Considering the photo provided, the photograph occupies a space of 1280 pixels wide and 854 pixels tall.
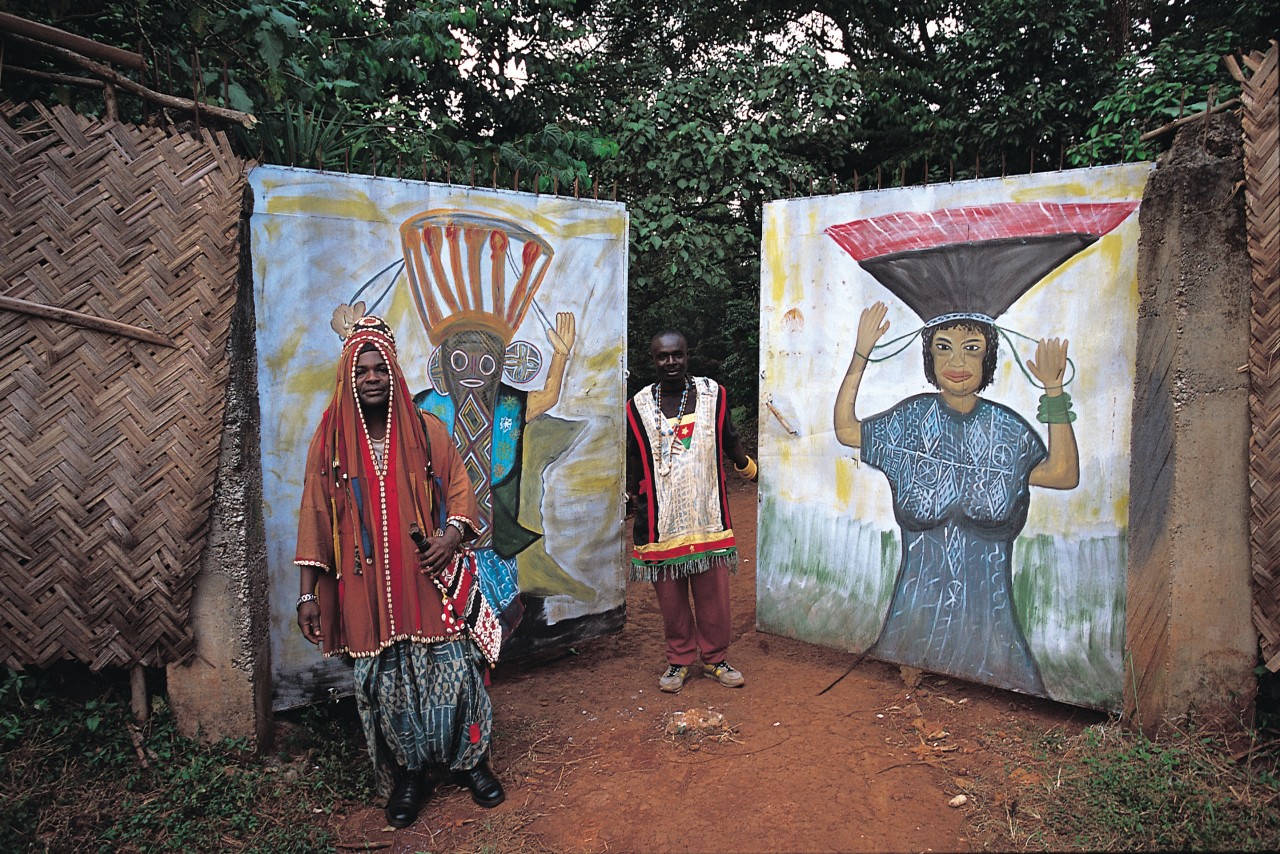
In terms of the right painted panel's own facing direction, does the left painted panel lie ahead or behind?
ahead

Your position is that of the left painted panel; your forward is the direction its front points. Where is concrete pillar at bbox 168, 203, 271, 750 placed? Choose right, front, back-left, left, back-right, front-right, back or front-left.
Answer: right

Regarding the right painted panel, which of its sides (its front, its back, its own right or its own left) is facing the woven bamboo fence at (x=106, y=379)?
front

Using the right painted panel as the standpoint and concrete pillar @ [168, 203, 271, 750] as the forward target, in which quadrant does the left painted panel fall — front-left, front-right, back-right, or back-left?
front-right

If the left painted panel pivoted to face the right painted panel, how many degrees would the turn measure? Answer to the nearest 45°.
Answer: approximately 45° to its left

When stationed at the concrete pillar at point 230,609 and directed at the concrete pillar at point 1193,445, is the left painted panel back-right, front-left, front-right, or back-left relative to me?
front-left

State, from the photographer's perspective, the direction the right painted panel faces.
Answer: facing the viewer and to the left of the viewer

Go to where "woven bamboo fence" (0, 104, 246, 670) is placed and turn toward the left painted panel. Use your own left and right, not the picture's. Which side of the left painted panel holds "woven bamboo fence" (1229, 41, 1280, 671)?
right

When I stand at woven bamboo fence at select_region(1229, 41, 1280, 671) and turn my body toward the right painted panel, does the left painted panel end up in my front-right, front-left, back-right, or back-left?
front-left

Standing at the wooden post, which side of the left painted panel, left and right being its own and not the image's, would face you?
right

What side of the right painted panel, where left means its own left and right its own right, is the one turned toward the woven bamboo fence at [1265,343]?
left

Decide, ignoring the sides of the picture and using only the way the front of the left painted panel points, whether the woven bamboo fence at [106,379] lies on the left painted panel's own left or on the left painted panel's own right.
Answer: on the left painted panel's own right

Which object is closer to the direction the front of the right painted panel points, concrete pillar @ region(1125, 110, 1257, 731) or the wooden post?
the wooden post

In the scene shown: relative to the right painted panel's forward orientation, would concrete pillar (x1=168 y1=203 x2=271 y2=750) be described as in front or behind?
in front

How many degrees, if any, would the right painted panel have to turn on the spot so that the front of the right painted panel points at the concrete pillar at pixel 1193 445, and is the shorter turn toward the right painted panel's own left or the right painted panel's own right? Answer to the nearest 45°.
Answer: approximately 90° to the right painted panel's own left

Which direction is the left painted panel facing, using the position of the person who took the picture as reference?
facing the viewer and to the right of the viewer

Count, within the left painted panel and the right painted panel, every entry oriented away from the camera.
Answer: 0
